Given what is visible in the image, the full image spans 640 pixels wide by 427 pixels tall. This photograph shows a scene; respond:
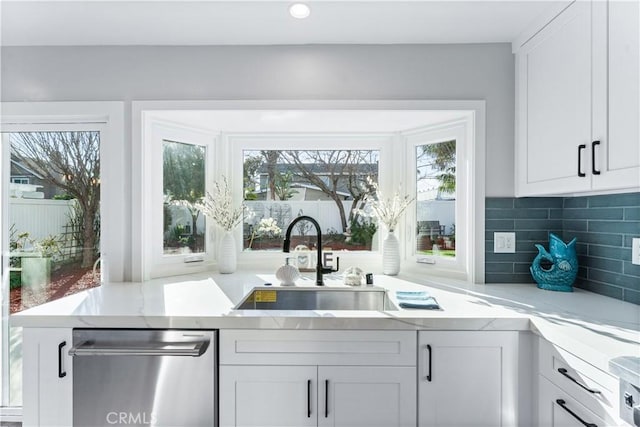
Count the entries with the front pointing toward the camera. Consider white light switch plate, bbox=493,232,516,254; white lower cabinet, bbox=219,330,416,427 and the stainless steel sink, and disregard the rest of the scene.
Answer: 3

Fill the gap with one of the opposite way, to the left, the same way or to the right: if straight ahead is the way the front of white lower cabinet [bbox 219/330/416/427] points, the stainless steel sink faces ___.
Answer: the same way

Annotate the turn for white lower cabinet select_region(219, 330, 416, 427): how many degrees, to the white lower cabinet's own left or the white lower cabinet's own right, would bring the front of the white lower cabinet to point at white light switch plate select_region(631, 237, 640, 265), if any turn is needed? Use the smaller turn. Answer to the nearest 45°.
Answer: approximately 90° to the white lower cabinet's own left

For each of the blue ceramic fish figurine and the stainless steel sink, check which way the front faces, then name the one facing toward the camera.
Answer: the stainless steel sink

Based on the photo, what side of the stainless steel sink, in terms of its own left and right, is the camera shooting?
front

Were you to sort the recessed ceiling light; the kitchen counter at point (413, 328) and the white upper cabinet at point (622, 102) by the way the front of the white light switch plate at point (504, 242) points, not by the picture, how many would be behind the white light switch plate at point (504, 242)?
0

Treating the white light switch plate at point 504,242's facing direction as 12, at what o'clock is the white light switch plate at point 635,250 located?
the white light switch plate at point 635,250 is roughly at 10 o'clock from the white light switch plate at point 504,242.

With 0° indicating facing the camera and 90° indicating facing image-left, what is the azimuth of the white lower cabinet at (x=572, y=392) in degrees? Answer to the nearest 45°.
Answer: approximately 45°

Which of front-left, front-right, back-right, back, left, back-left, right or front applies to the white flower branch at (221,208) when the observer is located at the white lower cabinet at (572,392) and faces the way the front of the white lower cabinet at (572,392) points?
front-right

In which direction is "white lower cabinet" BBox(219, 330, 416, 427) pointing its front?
toward the camera

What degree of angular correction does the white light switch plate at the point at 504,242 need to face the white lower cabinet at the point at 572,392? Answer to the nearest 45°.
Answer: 0° — it already faces it

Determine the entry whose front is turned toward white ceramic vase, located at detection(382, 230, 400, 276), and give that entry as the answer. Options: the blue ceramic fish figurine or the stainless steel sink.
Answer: the blue ceramic fish figurine

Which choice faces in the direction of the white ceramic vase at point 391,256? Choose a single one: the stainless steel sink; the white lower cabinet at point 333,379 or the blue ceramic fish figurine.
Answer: the blue ceramic fish figurine

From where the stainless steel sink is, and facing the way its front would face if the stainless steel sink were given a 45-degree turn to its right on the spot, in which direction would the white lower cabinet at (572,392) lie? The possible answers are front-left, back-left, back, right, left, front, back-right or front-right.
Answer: left

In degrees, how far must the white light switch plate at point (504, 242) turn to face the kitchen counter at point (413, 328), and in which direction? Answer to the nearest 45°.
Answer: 0° — it already faces it

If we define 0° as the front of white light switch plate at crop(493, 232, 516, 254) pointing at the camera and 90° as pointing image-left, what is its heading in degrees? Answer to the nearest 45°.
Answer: approximately 0°

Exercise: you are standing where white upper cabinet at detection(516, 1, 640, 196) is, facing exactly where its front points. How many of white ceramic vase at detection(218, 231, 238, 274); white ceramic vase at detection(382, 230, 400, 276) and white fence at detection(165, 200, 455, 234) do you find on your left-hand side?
0
